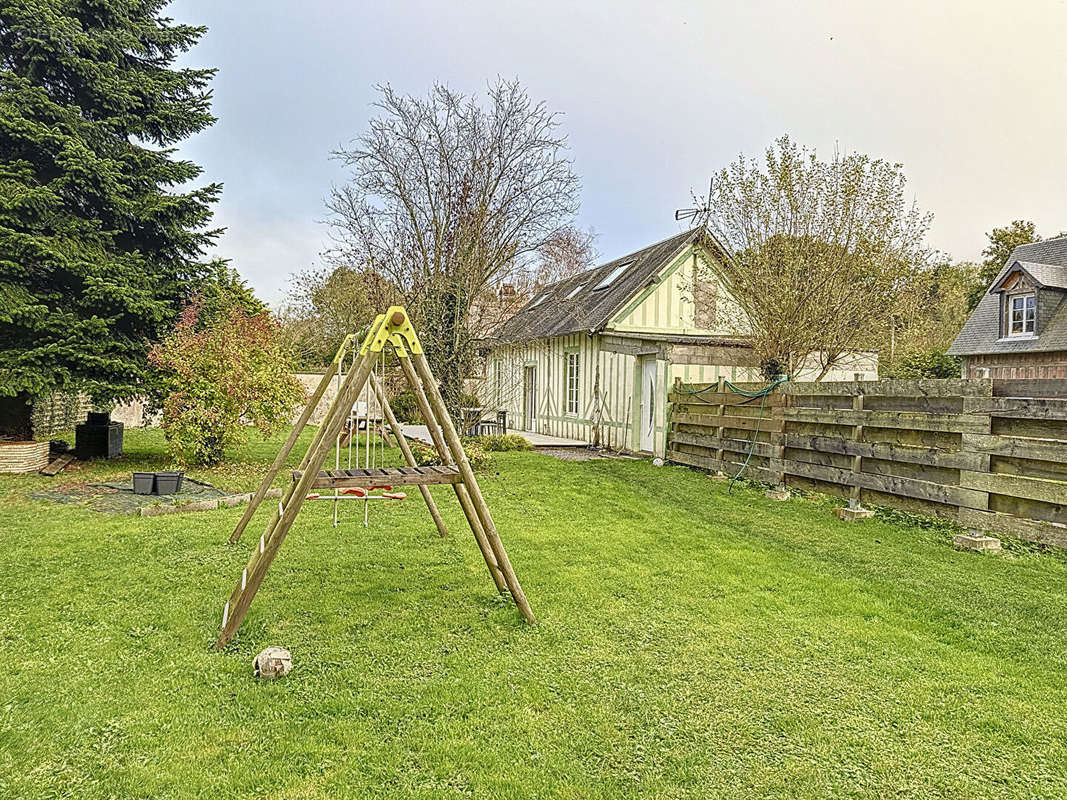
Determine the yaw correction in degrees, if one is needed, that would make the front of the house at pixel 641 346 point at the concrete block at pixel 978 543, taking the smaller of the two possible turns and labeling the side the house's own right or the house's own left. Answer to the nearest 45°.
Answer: approximately 90° to the house's own left

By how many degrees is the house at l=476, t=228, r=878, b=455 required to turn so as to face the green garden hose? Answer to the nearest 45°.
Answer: approximately 90° to its left

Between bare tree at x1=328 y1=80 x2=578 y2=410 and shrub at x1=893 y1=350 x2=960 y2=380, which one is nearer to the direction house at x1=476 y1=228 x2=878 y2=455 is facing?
the bare tree

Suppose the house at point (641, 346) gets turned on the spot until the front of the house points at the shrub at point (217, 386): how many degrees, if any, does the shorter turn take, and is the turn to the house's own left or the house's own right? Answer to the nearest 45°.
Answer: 0° — it already faces it

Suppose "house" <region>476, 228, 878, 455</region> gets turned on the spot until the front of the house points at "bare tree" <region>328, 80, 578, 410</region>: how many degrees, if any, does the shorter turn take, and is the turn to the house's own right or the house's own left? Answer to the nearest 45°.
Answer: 0° — it already faces it

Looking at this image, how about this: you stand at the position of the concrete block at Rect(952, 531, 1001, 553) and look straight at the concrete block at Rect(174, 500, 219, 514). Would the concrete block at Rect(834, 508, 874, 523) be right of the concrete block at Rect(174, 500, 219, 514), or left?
right

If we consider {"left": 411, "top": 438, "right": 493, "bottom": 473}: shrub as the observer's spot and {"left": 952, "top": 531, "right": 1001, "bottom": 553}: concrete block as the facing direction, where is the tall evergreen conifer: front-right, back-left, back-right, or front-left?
back-right

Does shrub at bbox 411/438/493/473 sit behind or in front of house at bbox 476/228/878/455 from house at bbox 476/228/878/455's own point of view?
in front

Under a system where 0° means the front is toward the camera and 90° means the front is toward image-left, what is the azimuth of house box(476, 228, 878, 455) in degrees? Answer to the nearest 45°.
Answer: approximately 45°

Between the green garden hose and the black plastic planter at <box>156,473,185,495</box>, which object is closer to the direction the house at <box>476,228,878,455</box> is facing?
the black plastic planter

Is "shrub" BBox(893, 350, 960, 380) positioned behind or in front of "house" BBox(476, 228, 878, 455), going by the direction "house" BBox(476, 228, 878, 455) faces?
behind
